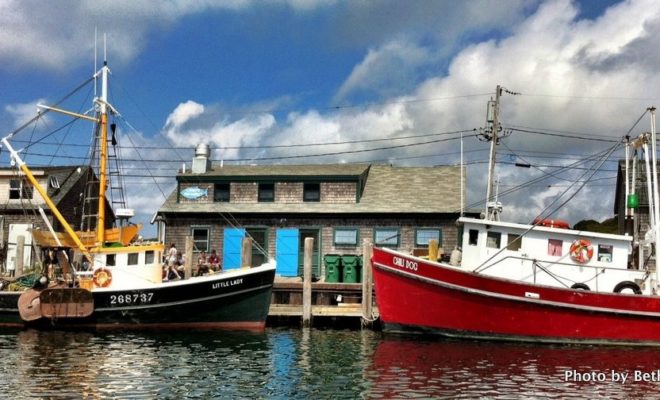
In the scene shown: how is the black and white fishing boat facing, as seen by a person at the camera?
facing to the right of the viewer

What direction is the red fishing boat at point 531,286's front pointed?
to the viewer's left

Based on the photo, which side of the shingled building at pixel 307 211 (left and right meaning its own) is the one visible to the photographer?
front

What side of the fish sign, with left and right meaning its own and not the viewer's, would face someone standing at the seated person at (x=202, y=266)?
front

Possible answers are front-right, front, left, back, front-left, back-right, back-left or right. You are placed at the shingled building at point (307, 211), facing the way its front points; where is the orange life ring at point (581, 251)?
front-left

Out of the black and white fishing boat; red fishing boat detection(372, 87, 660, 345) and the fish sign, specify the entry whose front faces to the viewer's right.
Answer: the black and white fishing boat

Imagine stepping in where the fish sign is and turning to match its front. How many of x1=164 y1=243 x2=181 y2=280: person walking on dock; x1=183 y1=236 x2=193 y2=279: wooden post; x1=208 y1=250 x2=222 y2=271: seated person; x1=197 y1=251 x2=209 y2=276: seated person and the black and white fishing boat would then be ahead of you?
5

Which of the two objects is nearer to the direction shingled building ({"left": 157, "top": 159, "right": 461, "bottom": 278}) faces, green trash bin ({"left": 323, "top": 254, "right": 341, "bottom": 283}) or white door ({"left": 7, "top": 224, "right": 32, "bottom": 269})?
the green trash bin
